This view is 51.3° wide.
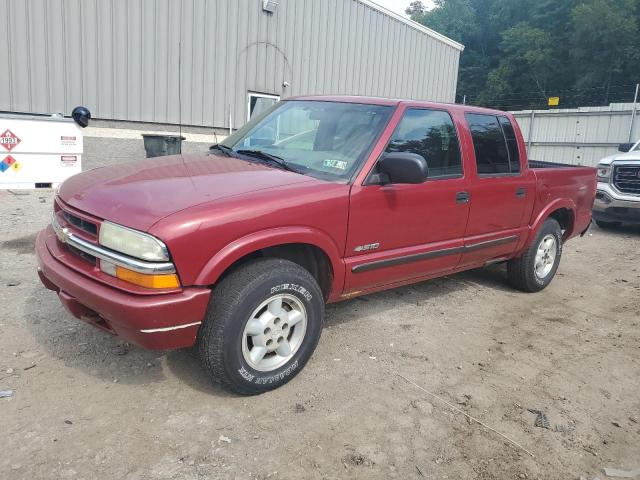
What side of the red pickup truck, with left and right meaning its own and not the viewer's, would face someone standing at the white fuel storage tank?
right

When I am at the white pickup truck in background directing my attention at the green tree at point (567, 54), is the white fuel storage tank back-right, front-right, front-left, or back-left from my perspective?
back-left

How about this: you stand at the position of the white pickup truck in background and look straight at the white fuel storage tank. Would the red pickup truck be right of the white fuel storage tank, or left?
left

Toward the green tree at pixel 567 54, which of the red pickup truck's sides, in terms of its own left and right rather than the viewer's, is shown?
back

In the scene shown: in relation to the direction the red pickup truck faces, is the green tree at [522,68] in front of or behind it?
behind

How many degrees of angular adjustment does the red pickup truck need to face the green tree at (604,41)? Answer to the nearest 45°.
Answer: approximately 180°

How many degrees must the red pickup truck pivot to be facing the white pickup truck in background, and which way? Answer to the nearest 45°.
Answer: approximately 180°

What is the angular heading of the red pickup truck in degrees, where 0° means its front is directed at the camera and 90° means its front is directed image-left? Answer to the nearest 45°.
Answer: approximately 45°
